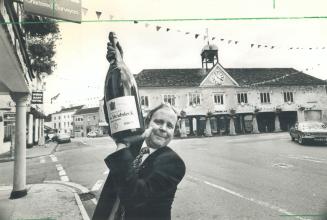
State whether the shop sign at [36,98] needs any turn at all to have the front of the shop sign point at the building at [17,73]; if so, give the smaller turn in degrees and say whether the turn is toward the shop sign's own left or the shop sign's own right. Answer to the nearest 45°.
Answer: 0° — it already faces it

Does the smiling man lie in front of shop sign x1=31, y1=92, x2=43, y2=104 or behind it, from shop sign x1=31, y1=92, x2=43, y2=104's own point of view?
in front

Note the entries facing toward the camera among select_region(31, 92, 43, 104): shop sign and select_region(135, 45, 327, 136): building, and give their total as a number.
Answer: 2

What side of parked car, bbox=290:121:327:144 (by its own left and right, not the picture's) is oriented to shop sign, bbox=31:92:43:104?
right

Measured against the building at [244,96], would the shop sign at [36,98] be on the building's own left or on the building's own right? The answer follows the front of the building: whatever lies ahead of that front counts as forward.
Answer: on the building's own right

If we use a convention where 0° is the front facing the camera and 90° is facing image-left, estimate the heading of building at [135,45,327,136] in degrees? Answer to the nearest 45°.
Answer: approximately 0°

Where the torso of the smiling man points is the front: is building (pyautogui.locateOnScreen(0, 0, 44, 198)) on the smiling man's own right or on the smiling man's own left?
on the smiling man's own right

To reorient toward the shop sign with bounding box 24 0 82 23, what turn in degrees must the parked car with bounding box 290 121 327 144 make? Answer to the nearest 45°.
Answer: approximately 45° to its right

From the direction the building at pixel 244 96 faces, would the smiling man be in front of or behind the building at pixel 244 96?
in front
